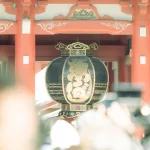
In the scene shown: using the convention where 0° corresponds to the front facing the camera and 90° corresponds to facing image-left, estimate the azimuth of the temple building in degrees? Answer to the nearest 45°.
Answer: approximately 0°
